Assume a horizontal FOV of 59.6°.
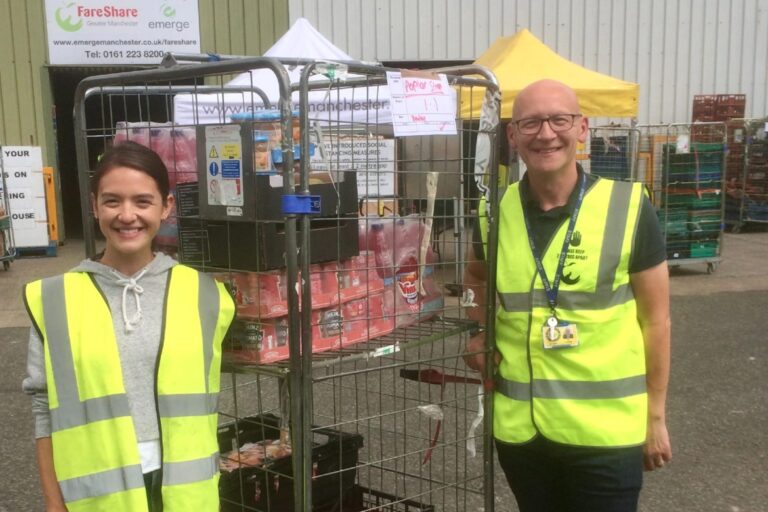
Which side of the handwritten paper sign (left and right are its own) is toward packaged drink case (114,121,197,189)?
right

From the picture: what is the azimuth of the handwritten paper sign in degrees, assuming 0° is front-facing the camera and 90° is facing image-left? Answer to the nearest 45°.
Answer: approximately 0°

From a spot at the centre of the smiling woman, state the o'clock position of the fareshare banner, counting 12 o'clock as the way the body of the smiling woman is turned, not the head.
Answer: The fareshare banner is roughly at 6 o'clock from the smiling woman.

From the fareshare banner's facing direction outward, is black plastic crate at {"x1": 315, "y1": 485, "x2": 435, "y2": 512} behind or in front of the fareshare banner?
in front

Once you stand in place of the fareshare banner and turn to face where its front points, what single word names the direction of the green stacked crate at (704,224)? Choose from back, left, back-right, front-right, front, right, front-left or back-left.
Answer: front-left

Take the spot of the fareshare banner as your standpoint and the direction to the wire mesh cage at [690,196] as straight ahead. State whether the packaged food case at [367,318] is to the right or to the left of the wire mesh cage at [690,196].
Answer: right

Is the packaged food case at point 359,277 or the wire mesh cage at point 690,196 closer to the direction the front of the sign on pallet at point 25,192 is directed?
the packaged food case

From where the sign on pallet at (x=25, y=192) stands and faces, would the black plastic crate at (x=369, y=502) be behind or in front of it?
in front

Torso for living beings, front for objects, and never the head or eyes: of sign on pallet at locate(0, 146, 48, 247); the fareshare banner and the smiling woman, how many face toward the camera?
3

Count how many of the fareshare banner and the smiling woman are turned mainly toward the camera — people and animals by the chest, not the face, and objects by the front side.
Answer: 2

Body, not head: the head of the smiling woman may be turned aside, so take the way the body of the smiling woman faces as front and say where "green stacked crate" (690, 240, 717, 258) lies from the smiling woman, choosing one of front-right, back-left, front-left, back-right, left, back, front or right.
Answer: back-left
